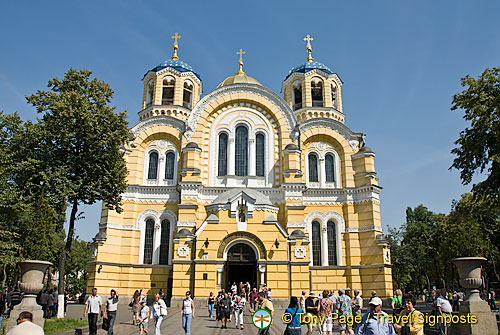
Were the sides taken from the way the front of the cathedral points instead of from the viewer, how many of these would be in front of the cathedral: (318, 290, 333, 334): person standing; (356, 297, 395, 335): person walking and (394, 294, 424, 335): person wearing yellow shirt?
3

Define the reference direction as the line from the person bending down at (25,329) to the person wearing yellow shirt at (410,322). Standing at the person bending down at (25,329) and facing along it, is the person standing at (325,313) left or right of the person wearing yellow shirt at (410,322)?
left

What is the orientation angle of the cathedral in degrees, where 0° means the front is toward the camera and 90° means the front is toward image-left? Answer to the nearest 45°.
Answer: approximately 0°
